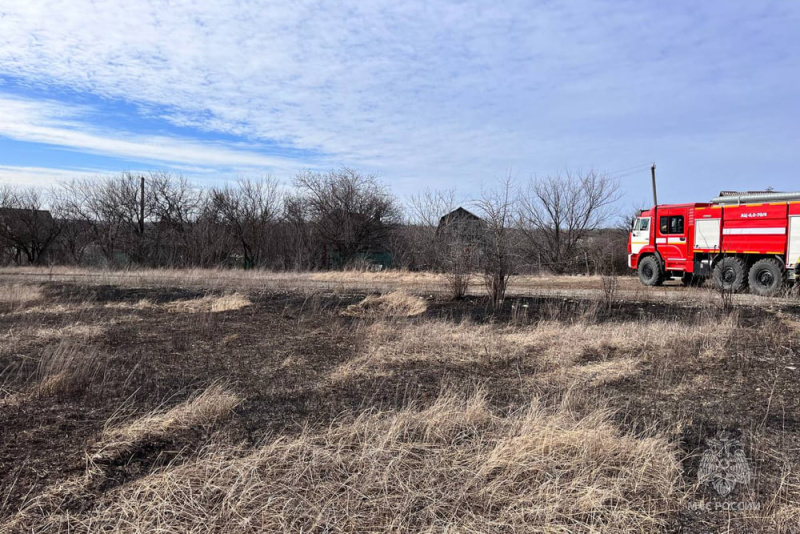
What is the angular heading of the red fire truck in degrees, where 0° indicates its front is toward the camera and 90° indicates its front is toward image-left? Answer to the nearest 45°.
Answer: approximately 135°

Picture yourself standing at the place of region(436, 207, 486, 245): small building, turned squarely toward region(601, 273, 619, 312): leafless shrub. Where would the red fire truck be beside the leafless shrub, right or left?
left

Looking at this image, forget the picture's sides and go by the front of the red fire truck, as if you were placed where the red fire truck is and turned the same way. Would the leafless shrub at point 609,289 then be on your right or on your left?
on your left
